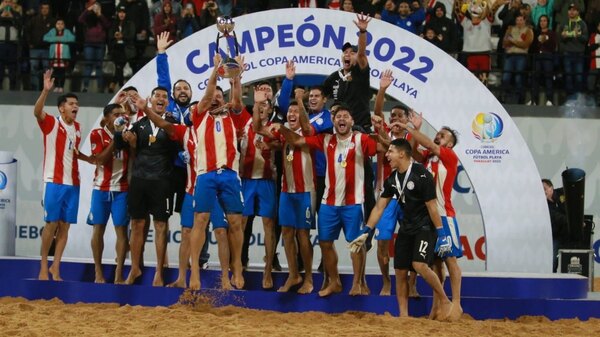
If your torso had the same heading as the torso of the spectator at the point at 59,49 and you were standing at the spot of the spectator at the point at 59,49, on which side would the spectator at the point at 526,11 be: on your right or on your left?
on your left

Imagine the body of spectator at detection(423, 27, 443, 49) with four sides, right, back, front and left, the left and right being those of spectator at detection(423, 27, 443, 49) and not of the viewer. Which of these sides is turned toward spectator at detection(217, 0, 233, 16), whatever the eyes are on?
right

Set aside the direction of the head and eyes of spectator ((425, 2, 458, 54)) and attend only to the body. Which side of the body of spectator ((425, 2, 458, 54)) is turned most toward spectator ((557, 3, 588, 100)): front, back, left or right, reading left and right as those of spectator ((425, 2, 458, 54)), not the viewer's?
left

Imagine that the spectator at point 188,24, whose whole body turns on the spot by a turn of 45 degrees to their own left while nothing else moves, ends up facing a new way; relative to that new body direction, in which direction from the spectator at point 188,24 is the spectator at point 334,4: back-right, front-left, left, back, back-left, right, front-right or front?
front-left

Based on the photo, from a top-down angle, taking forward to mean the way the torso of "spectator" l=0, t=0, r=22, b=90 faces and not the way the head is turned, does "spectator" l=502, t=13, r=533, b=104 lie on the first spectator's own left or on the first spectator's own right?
on the first spectator's own left

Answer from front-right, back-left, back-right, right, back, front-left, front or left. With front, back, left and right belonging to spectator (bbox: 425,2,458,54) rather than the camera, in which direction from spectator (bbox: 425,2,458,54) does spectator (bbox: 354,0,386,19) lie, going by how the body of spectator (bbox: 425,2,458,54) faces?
right
